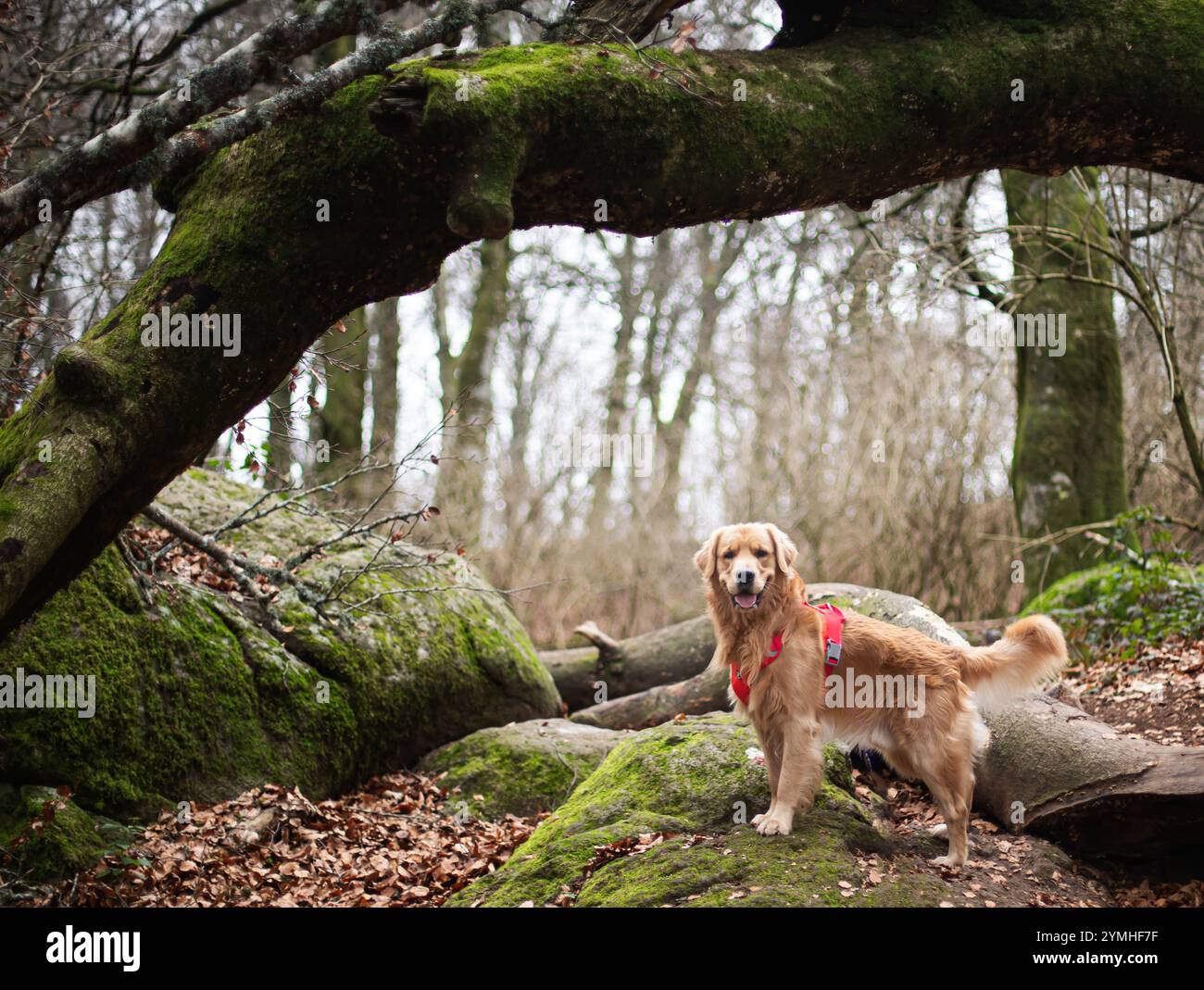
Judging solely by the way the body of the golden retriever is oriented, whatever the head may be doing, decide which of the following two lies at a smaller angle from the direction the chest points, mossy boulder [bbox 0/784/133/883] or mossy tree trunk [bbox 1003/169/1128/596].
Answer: the mossy boulder

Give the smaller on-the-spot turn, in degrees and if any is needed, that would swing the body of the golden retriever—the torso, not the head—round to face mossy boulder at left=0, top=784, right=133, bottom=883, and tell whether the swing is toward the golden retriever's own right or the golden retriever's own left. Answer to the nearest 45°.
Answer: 0° — it already faces it

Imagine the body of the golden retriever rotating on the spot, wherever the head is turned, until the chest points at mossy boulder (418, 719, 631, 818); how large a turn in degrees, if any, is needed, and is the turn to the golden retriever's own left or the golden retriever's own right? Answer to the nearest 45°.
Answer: approximately 45° to the golden retriever's own right

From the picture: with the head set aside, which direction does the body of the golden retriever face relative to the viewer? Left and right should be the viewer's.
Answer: facing to the left of the viewer

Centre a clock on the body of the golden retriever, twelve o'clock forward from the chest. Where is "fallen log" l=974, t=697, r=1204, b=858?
The fallen log is roughly at 5 o'clock from the golden retriever.

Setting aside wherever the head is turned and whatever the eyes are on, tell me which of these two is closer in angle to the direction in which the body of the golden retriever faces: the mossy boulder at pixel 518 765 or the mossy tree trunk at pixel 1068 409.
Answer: the mossy boulder

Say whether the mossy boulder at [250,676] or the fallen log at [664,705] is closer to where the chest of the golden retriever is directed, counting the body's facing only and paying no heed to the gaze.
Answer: the mossy boulder

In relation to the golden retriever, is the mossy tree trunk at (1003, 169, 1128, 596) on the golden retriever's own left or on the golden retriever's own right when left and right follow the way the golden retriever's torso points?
on the golden retriever's own right

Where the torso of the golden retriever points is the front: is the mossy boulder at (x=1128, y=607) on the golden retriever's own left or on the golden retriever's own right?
on the golden retriever's own right
